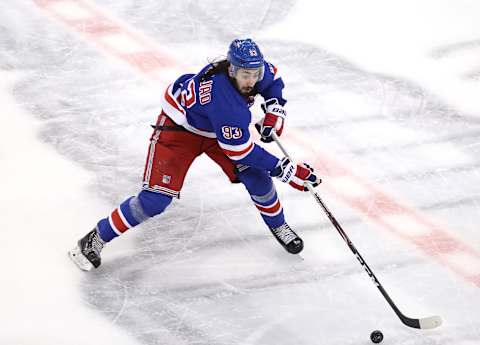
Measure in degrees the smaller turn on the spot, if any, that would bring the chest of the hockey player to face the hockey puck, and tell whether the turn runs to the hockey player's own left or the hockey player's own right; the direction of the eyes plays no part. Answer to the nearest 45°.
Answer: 0° — they already face it

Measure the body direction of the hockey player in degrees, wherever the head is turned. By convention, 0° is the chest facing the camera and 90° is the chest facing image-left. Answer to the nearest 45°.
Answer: approximately 315°
